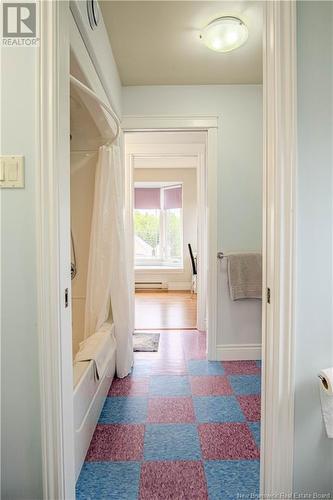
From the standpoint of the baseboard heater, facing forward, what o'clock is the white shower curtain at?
The white shower curtain is roughly at 12 o'clock from the baseboard heater.

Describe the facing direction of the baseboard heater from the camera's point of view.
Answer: facing the viewer

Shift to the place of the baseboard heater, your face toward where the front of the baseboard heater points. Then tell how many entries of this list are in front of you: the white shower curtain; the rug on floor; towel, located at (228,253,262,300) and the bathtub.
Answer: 4

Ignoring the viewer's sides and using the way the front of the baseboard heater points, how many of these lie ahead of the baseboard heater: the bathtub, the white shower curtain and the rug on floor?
3

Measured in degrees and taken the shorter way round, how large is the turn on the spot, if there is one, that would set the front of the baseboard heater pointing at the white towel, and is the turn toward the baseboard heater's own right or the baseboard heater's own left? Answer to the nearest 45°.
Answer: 0° — it already faces it

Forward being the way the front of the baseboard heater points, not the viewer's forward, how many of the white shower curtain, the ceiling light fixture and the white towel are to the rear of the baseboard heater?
0

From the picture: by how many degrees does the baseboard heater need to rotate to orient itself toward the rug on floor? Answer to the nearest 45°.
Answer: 0° — it already faces it

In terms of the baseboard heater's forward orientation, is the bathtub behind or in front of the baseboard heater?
in front

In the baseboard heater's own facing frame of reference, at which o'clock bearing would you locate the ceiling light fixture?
The ceiling light fixture is roughly at 12 o'clock from the baseboard heater.
